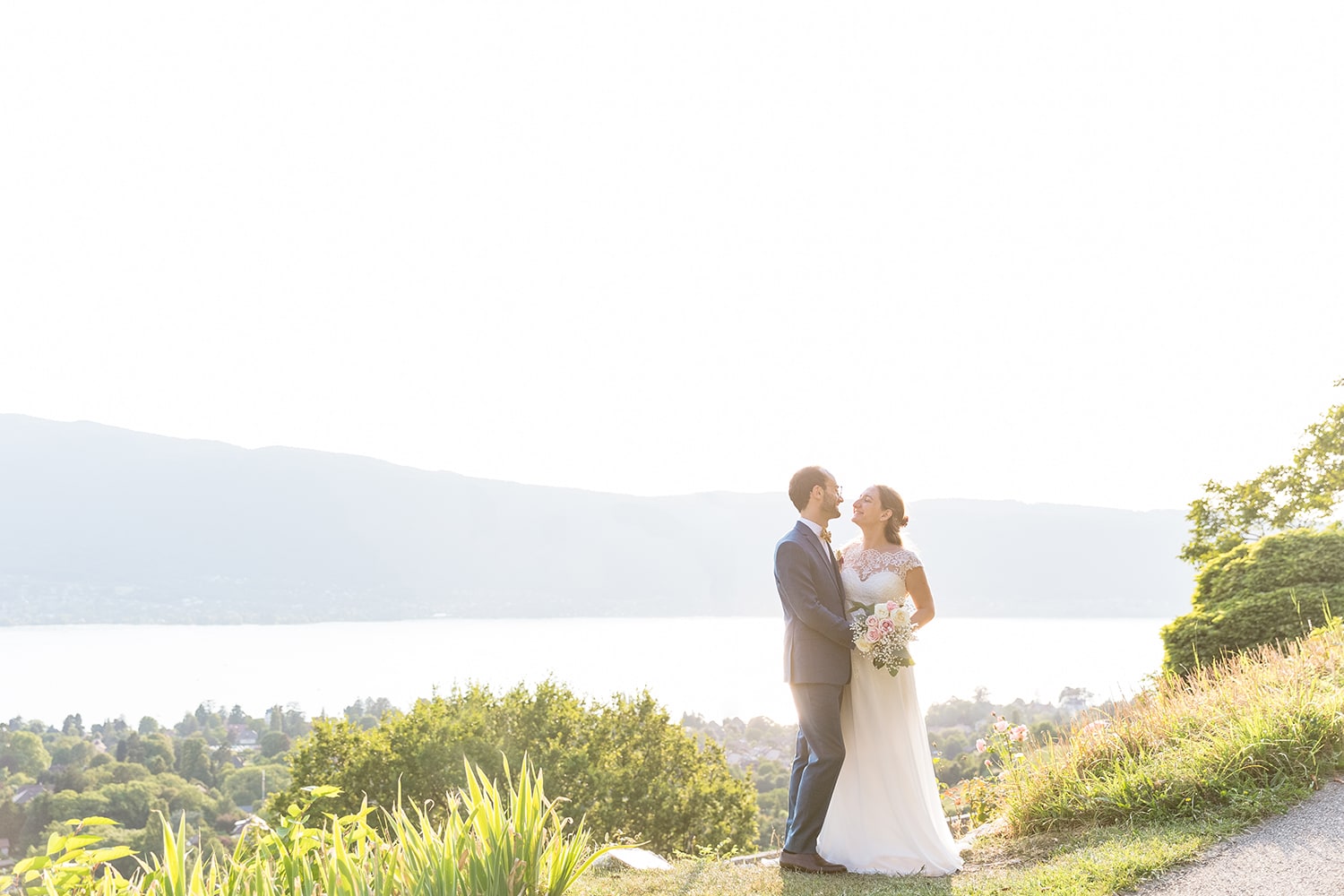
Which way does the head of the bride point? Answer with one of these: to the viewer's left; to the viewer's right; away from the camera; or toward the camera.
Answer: to the viewer's left

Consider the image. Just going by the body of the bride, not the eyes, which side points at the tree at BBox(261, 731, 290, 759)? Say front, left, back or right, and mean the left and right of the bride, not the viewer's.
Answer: right

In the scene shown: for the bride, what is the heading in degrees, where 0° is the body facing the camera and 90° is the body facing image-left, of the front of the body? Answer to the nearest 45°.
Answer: approximately 45°

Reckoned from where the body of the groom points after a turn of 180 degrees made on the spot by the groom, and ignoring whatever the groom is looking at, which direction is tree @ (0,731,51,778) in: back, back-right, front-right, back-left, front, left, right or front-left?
front-right

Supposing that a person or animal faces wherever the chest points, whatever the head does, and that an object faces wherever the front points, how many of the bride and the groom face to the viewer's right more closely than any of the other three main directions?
1

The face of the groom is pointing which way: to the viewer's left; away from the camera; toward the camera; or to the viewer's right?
to the viewer's right

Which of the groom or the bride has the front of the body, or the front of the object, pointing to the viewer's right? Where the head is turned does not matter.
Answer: the groom

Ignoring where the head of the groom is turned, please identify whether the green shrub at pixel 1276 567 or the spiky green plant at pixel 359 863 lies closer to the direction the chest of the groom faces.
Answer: the green shrub

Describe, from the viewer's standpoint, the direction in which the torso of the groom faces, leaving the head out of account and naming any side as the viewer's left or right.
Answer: facing to the right of the viewer

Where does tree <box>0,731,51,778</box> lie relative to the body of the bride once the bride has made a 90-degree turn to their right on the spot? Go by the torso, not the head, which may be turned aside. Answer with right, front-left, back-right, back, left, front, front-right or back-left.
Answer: front
